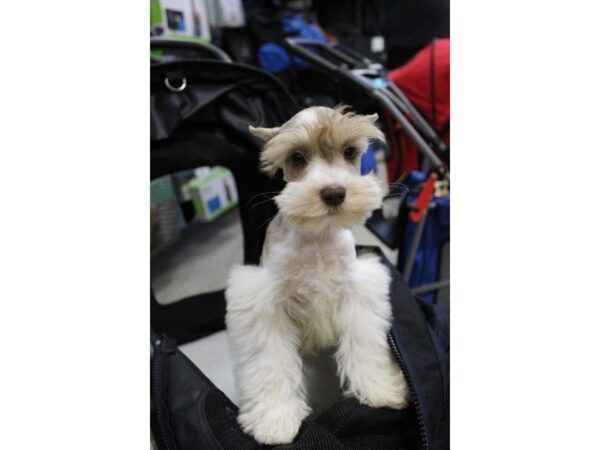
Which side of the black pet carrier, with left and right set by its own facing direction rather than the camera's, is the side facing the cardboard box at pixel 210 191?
back

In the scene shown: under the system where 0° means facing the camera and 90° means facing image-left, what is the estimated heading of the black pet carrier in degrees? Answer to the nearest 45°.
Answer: approximately 0°

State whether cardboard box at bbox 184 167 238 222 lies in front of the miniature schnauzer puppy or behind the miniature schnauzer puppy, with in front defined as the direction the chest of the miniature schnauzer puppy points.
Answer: behind
